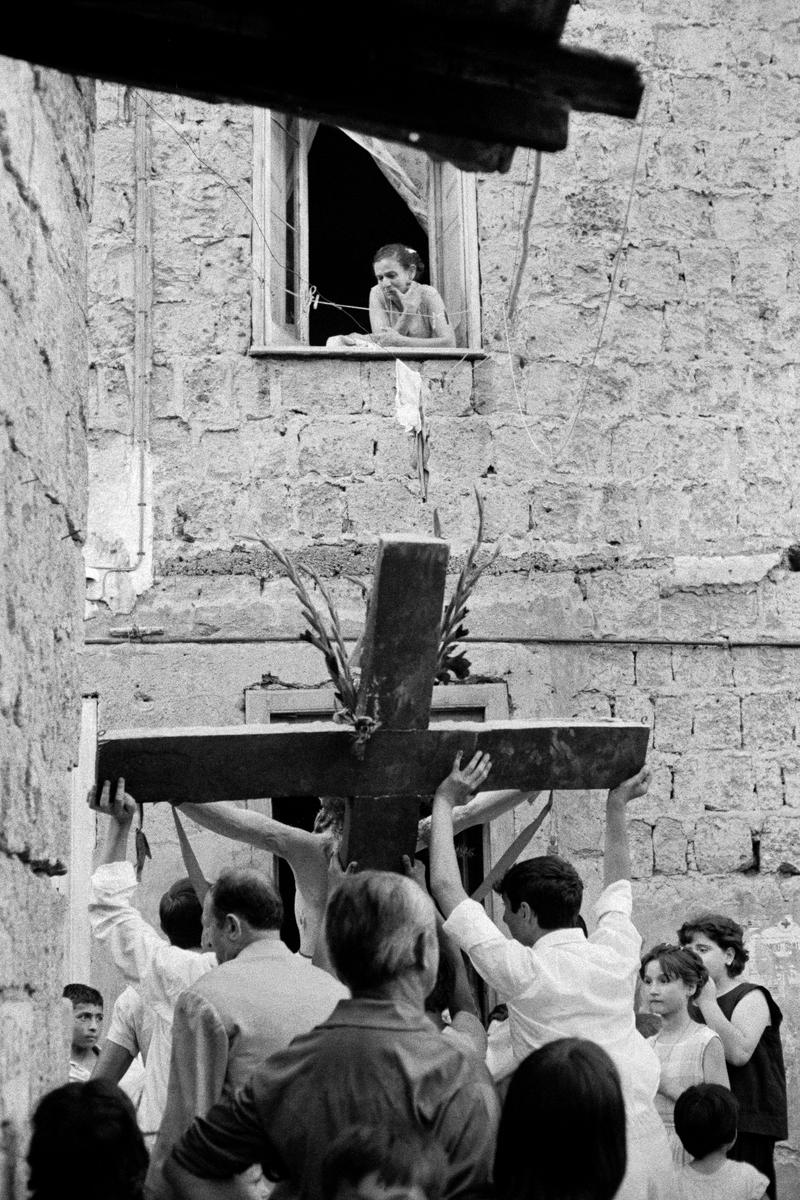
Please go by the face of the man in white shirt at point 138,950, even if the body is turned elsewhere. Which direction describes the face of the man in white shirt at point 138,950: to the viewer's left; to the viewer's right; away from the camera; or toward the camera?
away from the camera

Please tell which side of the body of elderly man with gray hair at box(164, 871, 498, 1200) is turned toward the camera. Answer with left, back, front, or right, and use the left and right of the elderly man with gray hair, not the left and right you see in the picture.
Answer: back

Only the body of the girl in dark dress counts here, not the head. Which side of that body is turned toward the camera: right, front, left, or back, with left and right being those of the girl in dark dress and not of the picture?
left

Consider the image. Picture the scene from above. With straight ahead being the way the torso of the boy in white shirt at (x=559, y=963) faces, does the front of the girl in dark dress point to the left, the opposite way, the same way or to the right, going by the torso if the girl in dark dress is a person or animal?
to the left

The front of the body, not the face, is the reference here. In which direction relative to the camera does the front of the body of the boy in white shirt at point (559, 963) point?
away from the camera

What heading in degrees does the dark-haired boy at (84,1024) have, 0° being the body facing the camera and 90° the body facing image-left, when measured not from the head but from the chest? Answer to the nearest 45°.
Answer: approximately 315°

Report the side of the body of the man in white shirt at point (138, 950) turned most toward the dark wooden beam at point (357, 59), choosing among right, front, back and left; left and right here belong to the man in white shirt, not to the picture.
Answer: back

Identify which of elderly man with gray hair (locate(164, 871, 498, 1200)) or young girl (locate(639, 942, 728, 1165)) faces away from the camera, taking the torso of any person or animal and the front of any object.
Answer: the elderly man with gray hair
